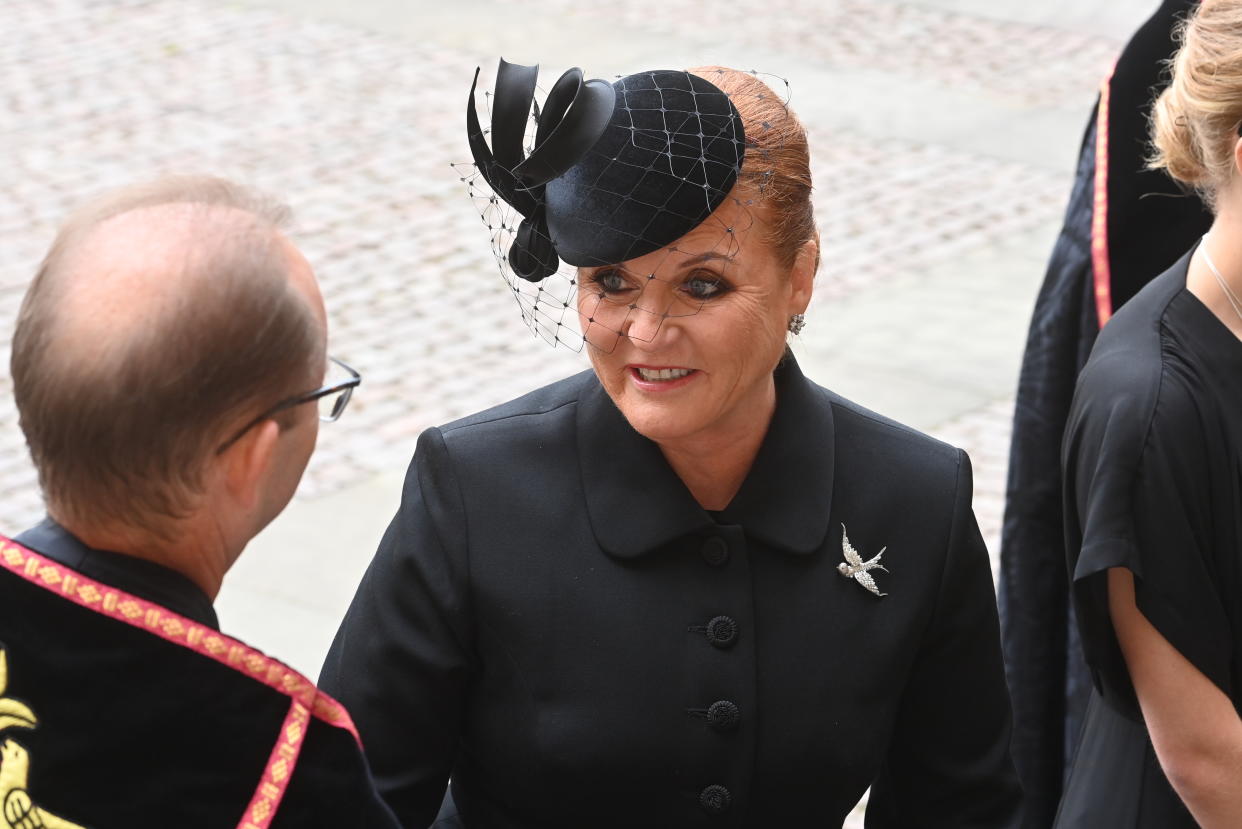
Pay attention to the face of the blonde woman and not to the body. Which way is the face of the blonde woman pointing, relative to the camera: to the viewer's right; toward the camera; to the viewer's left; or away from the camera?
to the viewer's right

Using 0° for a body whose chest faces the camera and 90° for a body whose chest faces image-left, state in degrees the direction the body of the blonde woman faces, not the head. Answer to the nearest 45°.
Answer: approximately 270°

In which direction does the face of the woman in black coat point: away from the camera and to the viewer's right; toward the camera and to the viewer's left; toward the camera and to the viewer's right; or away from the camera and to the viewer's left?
toward the camera and to the viewer's left

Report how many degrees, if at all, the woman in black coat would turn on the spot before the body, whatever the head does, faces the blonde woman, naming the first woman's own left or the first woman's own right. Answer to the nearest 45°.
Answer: approximately 90° to the first woman's own left

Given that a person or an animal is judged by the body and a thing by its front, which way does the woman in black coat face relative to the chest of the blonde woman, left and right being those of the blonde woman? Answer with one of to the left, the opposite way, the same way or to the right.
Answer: to the right

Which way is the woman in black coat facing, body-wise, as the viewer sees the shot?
toward the camera
